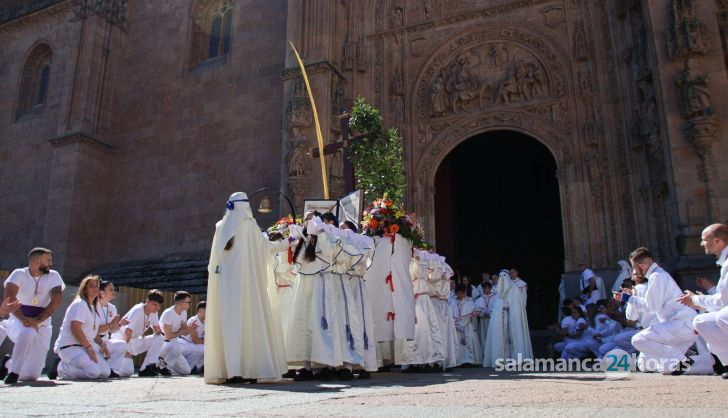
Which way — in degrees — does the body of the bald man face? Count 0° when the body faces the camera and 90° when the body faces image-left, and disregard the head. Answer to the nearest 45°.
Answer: approximately 90°

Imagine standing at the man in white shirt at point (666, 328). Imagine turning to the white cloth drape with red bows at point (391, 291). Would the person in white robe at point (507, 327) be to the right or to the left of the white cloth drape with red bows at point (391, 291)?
right

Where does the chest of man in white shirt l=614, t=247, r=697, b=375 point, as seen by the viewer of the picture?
to the viewer's left

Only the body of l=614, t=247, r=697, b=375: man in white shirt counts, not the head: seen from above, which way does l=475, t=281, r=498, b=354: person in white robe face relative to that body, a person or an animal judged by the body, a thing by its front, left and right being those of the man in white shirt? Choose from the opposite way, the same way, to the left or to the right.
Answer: to the left

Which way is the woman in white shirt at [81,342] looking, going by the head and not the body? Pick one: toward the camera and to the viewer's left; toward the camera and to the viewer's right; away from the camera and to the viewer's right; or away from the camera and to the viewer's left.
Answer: toward the camera and to the viewer's right

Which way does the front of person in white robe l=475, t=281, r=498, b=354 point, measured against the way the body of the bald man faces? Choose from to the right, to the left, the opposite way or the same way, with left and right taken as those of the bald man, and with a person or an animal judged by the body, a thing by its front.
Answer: to the left

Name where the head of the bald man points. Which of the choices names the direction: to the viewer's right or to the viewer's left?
to the viewer's left
